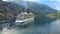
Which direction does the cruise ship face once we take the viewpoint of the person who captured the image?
facing the viewer and to the left of the viewer
